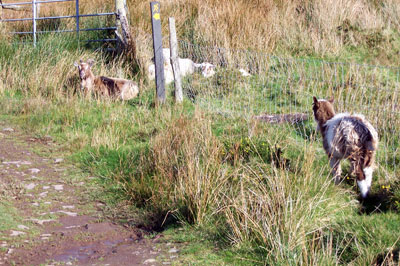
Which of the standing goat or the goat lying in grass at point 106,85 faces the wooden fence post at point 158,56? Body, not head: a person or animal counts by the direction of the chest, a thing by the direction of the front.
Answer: the standing goat

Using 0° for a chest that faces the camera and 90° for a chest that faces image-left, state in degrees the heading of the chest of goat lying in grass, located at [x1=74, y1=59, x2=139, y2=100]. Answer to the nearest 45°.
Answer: approximately 90°

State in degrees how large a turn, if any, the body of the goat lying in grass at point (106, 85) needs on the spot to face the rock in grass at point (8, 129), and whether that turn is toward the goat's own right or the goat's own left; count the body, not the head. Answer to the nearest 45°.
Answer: approximately 45° to the goat's own left

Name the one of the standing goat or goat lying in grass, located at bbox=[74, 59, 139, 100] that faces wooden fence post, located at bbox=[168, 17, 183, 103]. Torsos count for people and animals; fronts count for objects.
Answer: the standing goat

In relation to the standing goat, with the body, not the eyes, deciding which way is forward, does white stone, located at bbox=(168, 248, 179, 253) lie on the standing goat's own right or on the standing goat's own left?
on the standing goat's own left

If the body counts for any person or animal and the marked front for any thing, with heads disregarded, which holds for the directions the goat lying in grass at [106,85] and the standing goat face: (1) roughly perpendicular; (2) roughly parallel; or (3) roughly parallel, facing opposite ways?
roughly perpendicular

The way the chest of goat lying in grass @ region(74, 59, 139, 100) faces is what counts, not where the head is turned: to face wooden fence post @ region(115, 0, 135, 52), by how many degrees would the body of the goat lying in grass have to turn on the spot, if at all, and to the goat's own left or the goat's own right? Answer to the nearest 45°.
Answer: approximately 90° to the goat's own right

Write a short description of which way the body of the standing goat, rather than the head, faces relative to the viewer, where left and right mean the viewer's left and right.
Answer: facing away from the viewer and to the left of the viewer

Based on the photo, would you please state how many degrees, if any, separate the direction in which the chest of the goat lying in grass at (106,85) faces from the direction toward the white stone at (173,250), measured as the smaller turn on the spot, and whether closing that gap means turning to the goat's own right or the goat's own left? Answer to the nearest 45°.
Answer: approximately 90° to the goat's own left

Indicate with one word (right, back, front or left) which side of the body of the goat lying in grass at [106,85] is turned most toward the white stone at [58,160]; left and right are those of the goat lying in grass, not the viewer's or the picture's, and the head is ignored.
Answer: left

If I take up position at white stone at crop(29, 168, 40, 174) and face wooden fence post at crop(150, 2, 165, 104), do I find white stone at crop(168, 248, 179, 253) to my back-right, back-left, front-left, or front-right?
back-right

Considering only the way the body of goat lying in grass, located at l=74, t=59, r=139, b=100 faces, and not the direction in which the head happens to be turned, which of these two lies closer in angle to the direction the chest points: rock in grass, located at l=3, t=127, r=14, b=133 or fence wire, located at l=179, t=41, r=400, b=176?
the rock in grass

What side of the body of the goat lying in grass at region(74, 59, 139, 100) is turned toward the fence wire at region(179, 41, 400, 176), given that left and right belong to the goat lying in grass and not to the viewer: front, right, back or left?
back
